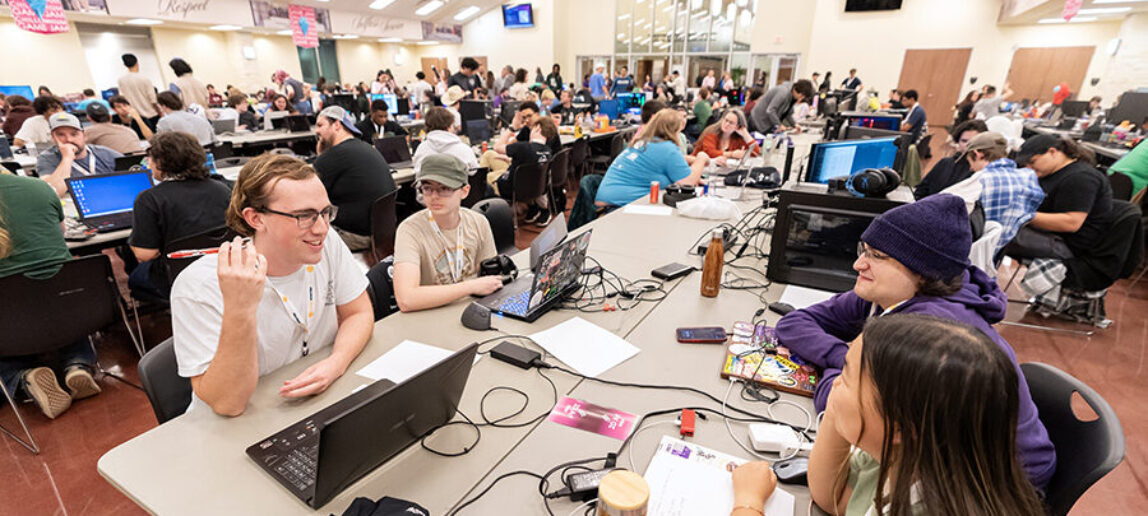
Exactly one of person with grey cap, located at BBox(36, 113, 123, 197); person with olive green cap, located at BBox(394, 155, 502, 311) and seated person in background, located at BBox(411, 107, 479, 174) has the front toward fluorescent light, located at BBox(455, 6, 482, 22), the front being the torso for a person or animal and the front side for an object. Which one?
the seated person in background

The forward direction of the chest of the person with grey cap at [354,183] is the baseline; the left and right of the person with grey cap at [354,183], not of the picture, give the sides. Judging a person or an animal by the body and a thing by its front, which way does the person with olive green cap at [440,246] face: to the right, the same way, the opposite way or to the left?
the opposite way

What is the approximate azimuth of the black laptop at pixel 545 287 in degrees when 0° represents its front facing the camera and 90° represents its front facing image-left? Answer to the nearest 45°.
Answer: approximately 135°

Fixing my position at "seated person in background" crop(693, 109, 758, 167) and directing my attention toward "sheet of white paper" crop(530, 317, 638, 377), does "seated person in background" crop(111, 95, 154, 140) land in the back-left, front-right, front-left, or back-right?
front-right

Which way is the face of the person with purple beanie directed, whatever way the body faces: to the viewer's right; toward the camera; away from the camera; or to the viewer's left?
to the viewer's left

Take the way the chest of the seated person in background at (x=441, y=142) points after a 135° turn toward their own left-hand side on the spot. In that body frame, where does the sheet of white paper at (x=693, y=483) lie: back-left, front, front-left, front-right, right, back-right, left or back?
front-left

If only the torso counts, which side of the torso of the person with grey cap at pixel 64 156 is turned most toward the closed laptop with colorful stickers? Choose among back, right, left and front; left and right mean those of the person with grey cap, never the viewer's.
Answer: front

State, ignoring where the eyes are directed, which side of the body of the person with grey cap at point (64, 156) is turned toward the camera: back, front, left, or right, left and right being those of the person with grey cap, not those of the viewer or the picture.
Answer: front

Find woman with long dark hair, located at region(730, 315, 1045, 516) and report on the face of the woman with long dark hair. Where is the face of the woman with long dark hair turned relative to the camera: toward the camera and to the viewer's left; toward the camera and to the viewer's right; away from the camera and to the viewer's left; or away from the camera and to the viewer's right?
away from the camera and to the viewer's left

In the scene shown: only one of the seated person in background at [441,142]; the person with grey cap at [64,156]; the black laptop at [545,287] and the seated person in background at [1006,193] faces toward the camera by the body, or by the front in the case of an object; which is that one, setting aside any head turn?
the person with grey cap

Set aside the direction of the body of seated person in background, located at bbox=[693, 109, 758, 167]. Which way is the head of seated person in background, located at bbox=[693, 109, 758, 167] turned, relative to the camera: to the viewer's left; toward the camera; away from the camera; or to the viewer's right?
toward the camera

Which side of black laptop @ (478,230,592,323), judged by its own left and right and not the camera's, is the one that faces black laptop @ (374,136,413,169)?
front

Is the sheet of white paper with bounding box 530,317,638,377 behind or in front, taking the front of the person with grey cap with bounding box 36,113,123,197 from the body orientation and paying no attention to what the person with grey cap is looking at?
in front

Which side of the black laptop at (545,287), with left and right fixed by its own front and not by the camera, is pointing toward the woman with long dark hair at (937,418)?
back

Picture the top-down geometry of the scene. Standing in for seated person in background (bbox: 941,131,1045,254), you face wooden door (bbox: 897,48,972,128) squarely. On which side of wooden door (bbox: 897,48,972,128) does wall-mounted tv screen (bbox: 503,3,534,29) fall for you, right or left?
left

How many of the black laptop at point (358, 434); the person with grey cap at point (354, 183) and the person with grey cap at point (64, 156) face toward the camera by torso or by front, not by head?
1

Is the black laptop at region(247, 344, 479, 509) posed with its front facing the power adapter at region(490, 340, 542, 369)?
no

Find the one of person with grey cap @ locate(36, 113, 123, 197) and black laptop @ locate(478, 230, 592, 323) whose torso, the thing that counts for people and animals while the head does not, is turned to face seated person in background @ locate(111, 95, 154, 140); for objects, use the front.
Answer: the black laptop

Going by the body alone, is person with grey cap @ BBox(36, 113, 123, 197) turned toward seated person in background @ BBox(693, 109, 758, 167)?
no
